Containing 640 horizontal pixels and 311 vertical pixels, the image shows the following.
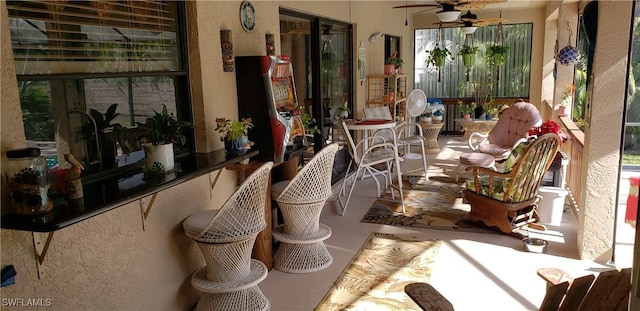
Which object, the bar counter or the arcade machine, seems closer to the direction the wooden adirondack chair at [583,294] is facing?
the arcade machine

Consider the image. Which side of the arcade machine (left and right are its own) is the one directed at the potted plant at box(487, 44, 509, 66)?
left

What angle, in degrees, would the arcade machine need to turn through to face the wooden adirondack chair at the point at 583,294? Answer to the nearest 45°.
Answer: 0° — it already faces it

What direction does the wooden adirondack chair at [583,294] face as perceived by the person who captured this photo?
facing away from the viewer and to the left of the viewer

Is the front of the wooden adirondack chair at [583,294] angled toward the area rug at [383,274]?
yes

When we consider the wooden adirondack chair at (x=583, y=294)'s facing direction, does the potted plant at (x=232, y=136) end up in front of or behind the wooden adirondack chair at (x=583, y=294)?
in front

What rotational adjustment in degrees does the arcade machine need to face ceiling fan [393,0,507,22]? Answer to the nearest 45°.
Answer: approximately 90° to its left

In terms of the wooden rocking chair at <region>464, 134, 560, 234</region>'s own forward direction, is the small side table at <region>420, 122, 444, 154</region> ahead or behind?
ahead

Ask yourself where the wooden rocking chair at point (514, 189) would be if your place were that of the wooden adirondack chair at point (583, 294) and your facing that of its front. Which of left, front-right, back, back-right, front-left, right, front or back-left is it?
front-right

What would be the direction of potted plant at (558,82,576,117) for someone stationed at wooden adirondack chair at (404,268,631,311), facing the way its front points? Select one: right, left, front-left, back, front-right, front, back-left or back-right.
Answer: front-right
